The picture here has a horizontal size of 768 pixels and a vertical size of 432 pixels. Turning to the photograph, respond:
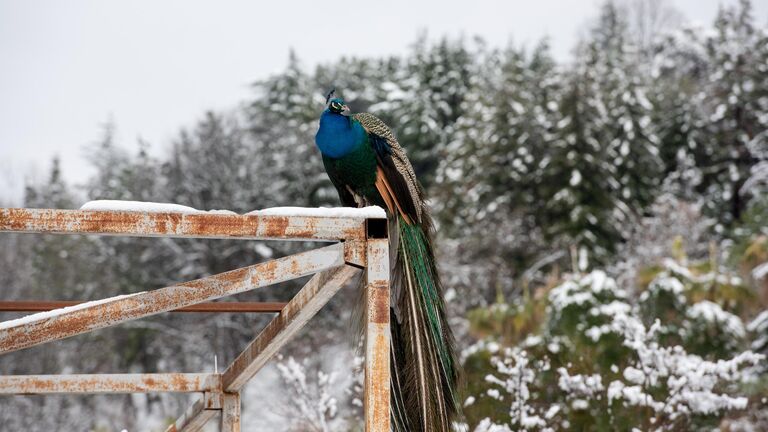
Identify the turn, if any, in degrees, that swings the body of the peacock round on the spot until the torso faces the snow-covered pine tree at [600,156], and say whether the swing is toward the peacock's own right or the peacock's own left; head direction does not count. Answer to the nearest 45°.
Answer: approximately 135° to the peacock's own right

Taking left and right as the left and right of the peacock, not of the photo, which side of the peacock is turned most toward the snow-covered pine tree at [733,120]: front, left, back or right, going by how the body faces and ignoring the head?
back

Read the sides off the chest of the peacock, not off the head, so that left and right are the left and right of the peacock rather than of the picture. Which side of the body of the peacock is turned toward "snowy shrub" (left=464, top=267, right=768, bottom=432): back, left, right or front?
back

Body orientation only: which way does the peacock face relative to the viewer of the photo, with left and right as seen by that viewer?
facing the viewer and to the left of the viewer

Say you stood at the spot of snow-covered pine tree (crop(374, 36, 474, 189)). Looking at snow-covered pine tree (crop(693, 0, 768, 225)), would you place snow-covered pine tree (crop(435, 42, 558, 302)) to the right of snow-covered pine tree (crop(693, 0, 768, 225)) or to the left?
right

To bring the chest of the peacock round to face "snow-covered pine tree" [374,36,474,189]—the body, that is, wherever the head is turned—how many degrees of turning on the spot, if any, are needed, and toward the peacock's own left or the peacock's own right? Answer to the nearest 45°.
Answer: approximately 135° to the peacock's own right

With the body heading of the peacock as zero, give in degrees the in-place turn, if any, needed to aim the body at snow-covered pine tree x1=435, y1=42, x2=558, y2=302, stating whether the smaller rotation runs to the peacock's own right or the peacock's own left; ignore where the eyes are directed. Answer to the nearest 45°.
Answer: approximately 135° to the peacock's own right
